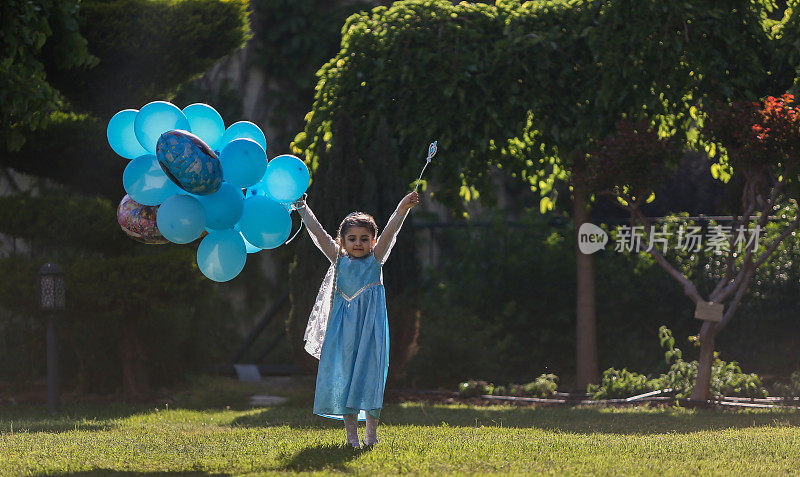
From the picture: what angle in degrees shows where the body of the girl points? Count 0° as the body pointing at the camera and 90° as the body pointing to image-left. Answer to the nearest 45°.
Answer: approximately 0°

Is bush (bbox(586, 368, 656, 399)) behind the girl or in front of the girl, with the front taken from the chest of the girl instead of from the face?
behind

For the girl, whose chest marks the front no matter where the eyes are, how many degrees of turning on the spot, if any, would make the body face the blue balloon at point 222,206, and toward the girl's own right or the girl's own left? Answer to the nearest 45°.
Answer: approximately 45° to the girl's own right

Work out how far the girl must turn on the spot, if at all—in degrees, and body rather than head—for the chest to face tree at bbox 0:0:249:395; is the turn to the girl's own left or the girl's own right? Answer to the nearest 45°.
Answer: approximately 135° to the girl's own right

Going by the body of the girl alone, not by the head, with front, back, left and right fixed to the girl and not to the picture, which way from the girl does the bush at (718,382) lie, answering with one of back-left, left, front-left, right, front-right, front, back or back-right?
back-left

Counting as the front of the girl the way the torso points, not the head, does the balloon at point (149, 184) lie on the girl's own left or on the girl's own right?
on the girl's own right

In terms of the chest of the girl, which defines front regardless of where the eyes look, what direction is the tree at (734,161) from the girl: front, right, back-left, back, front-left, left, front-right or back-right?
back-left

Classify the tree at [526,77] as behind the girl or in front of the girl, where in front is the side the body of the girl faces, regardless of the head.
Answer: behind

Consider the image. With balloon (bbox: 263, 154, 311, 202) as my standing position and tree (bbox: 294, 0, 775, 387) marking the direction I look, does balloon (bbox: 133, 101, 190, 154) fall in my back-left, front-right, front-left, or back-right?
back-left

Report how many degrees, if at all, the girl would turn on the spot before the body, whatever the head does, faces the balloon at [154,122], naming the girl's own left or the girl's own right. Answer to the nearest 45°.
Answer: approximately 45° to the girl's own right
